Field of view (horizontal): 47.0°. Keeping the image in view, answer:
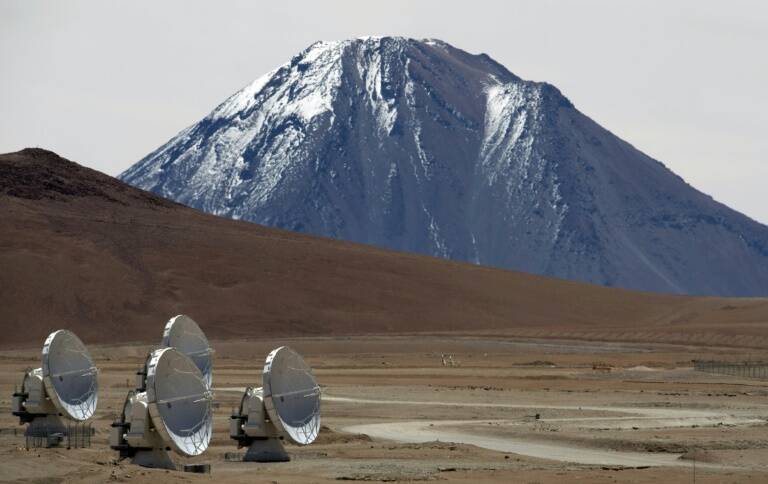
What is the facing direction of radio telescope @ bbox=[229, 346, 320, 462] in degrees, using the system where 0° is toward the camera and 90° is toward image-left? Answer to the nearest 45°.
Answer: approximately 315°

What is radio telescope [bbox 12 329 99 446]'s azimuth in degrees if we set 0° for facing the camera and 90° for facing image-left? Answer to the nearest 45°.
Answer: approximately 315°

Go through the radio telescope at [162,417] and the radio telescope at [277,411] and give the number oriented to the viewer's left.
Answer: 0

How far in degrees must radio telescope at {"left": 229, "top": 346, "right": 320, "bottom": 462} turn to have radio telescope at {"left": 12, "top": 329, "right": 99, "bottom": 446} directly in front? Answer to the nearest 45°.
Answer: approximately 180°

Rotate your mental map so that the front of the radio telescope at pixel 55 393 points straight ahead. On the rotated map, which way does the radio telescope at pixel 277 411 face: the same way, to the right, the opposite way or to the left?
the same way

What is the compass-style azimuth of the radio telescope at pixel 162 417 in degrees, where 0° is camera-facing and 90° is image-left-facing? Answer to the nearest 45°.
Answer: approximately 315°

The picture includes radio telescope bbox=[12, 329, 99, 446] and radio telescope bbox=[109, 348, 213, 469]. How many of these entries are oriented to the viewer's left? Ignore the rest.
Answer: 0

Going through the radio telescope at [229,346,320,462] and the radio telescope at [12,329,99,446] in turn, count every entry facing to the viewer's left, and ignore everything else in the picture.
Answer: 0

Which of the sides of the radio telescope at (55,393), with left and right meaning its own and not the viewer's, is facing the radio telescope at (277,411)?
front

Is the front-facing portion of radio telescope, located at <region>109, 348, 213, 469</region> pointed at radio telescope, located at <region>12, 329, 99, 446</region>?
no

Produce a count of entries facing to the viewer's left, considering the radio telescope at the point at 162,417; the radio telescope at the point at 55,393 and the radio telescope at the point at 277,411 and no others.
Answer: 0

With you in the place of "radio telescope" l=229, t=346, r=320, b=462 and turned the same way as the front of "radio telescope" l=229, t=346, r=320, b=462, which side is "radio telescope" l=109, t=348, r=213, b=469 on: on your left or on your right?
on your right

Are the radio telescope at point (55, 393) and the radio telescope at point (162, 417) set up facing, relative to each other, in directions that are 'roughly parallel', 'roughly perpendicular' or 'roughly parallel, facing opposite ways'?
roughly parallel
